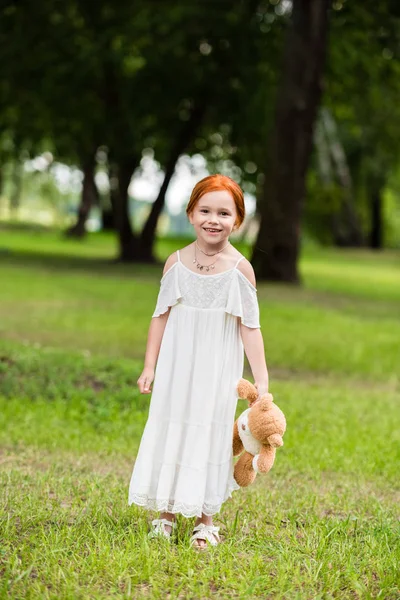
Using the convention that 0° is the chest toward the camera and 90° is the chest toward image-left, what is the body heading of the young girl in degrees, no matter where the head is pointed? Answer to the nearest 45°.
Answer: approximately 0°
